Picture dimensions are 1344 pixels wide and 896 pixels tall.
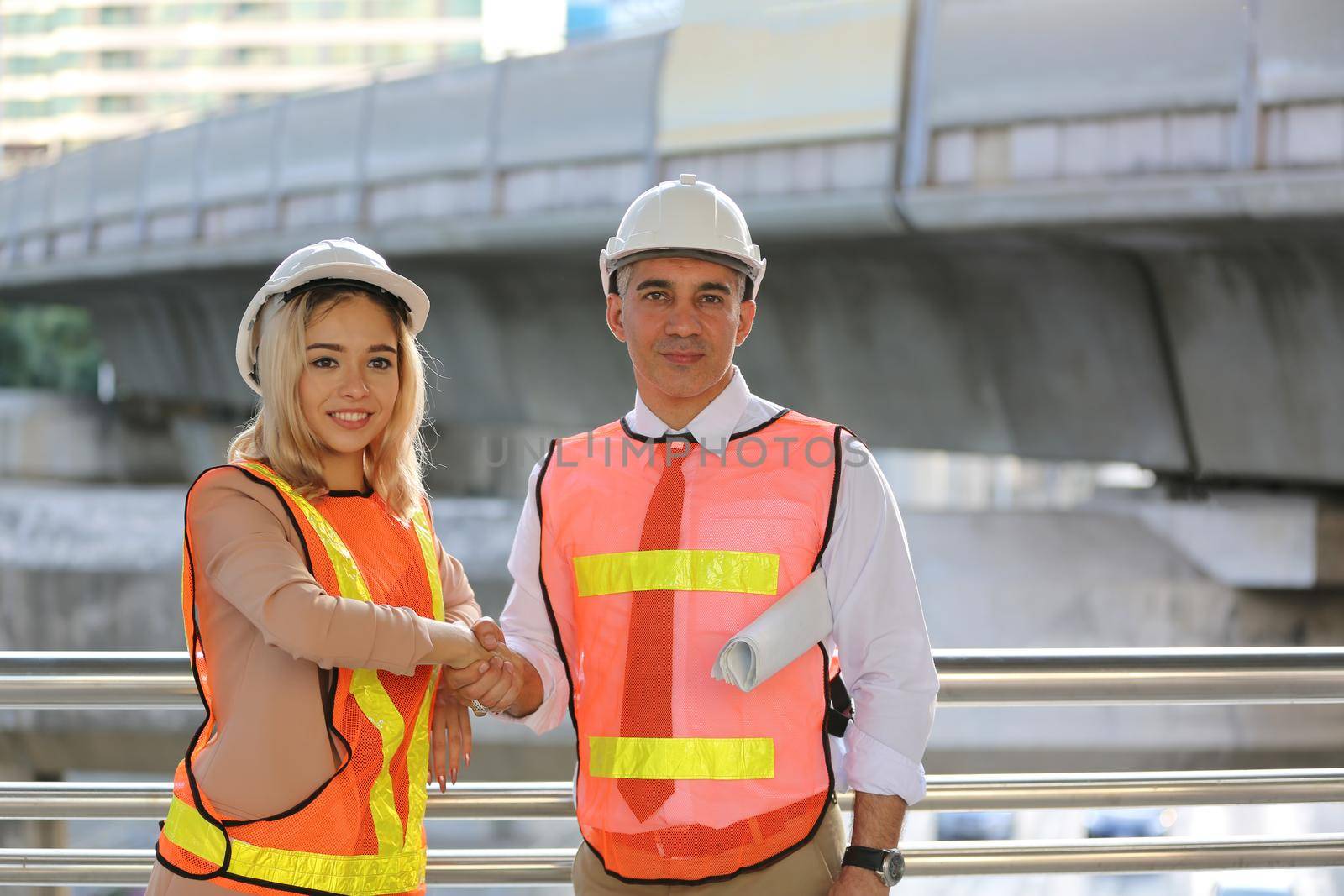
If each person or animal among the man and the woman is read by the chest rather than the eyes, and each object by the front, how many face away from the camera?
0

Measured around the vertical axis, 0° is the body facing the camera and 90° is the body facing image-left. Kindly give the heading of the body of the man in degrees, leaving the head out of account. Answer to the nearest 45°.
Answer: approximately 0°

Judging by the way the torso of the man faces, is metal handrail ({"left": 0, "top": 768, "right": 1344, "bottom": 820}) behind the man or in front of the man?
behind

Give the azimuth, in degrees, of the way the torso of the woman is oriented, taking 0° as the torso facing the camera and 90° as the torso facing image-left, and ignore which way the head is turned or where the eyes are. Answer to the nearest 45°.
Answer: approximately 315°
